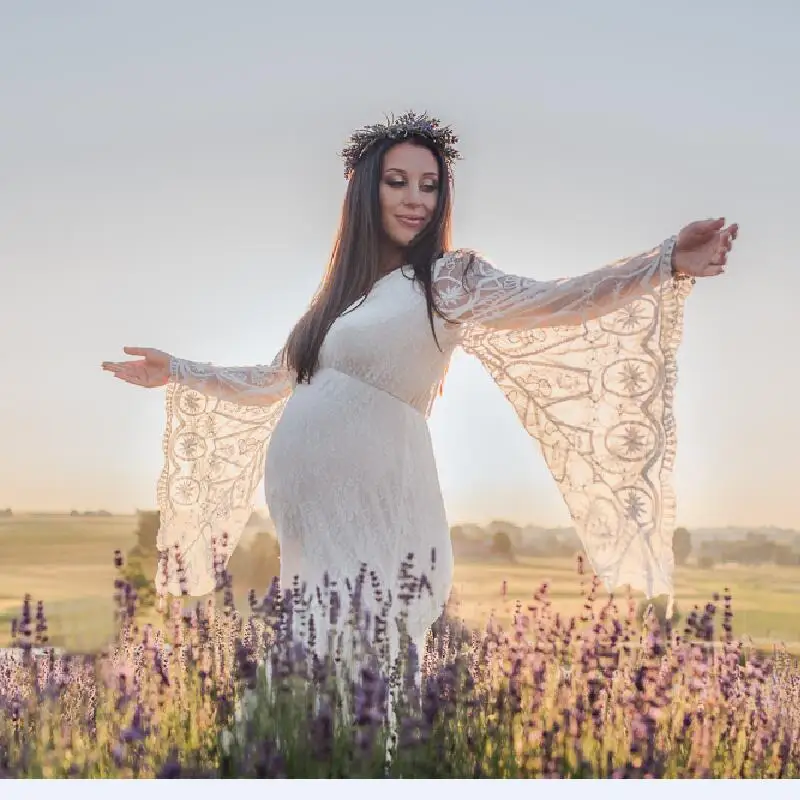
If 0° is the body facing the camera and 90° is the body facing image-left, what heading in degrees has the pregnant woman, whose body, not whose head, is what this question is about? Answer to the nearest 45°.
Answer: approximately 45°

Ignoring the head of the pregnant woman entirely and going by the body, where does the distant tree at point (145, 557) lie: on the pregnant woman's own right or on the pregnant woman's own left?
on the pregnant woman's own right
